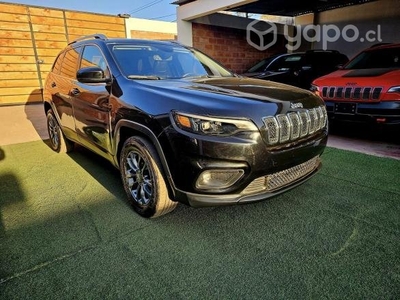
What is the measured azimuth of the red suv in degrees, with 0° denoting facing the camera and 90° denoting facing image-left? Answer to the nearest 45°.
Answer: approximately 45°

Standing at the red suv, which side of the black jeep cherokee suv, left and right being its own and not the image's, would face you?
left

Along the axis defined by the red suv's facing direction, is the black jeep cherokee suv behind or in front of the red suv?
in front

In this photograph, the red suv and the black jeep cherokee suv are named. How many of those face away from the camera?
0

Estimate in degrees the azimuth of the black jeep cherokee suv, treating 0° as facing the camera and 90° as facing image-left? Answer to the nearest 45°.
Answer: approximately 315°
